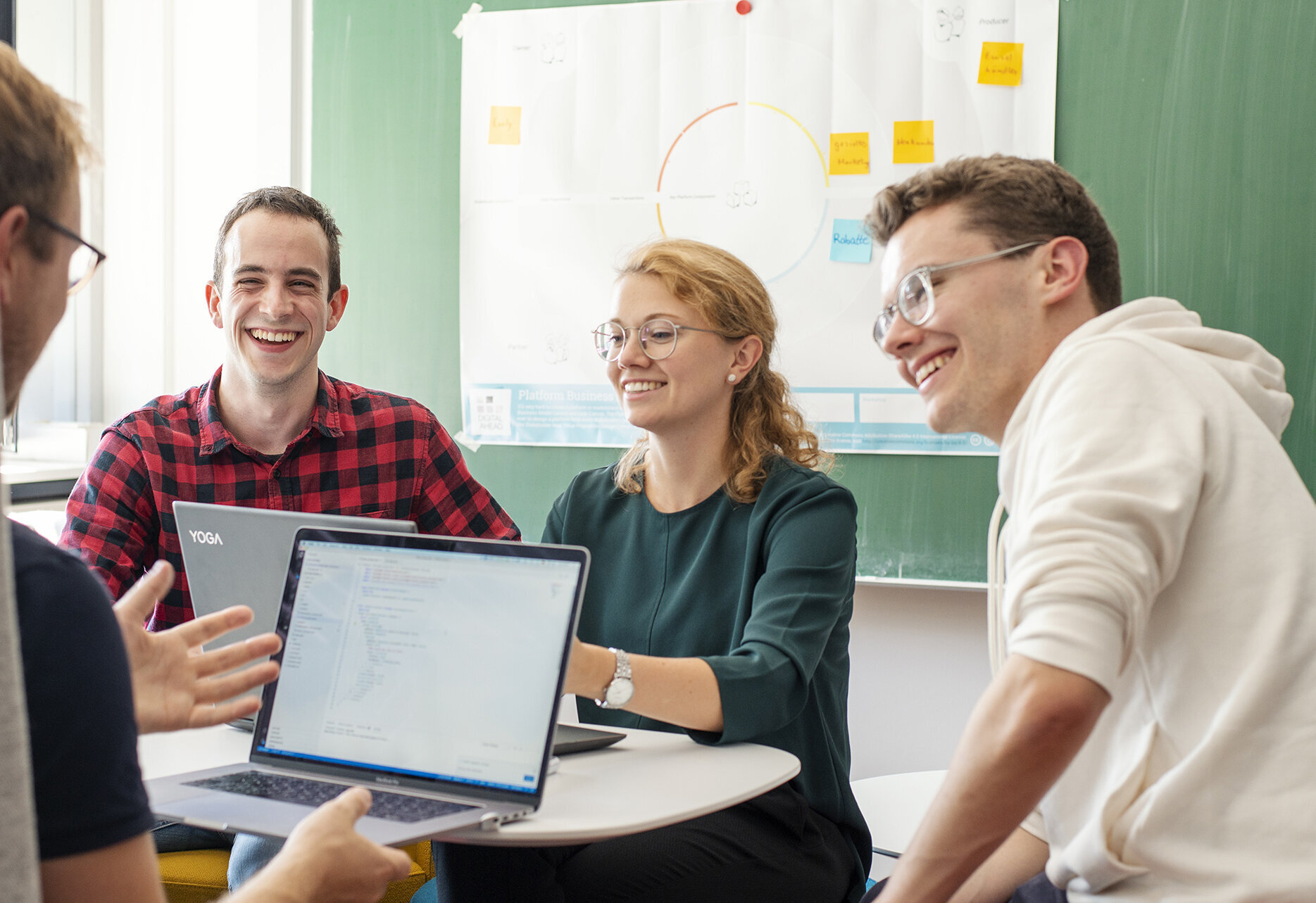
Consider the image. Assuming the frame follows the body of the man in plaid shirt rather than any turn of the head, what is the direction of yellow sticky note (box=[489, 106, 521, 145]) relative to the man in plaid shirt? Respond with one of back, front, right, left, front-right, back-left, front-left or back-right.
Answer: back-left

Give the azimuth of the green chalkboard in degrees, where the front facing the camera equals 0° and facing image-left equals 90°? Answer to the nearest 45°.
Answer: approximately 0°

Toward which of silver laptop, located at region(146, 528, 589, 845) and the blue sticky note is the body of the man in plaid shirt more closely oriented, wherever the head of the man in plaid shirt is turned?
the silver laptop

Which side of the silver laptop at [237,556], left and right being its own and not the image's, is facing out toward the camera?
back

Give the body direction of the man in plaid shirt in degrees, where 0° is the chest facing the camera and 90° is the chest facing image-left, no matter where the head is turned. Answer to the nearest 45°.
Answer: approximately 0°

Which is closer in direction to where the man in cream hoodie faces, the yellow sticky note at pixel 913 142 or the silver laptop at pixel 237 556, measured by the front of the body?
the silver laptop

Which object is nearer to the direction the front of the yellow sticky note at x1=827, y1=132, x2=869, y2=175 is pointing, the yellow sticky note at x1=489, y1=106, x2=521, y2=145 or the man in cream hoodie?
the man in cream hoodie

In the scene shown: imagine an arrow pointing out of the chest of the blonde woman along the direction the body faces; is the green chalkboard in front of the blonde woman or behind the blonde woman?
behind

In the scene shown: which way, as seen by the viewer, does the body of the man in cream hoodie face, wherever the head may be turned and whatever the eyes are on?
to the viewer's left

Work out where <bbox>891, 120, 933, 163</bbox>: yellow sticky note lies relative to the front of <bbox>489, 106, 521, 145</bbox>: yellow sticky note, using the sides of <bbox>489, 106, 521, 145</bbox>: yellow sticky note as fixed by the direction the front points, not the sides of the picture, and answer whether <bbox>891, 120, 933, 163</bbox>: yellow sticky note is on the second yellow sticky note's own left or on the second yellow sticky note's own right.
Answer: on the second yellow sticky note's own left
